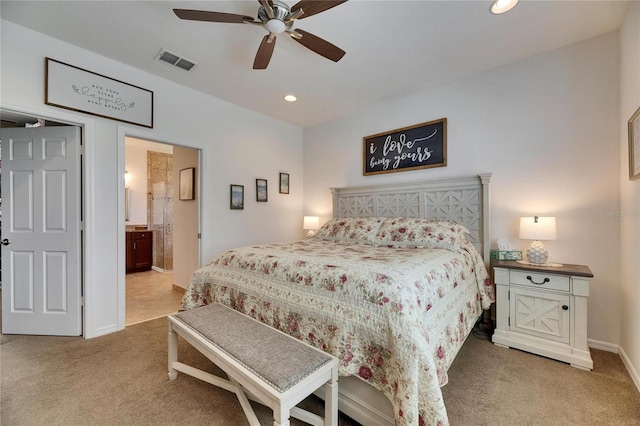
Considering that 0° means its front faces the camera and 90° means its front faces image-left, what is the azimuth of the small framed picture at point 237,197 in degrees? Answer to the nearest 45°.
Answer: approximately 315°

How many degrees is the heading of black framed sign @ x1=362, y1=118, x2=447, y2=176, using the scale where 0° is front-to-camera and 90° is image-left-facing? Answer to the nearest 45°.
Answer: approximately 45°

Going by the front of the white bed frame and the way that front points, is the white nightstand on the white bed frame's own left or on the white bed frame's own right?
on the white bed frame's own left

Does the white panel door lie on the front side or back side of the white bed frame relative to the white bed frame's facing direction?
on the front side

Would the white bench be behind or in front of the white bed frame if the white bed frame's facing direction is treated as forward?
in front

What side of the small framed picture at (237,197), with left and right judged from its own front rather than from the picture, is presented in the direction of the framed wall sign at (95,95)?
right

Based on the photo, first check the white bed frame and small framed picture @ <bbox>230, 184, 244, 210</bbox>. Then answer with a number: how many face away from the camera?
0

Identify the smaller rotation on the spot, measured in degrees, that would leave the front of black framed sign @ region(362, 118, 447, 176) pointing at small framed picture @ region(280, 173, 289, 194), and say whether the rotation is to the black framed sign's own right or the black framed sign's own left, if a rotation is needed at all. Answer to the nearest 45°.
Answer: approximately 45° to the black framed sign's own right

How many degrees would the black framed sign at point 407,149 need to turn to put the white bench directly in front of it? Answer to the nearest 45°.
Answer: approximately 45° to its left

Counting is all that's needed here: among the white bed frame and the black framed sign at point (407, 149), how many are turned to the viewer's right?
0

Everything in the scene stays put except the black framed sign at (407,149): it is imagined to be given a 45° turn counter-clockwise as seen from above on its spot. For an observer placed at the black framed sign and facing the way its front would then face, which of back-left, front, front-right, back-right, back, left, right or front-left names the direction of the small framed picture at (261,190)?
right

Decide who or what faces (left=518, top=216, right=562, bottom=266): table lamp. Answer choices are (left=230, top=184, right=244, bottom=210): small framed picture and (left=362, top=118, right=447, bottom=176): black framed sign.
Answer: the small framed picture

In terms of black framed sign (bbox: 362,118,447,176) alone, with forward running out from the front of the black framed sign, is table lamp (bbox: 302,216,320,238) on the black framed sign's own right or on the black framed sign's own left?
on the black framed sign's own right
